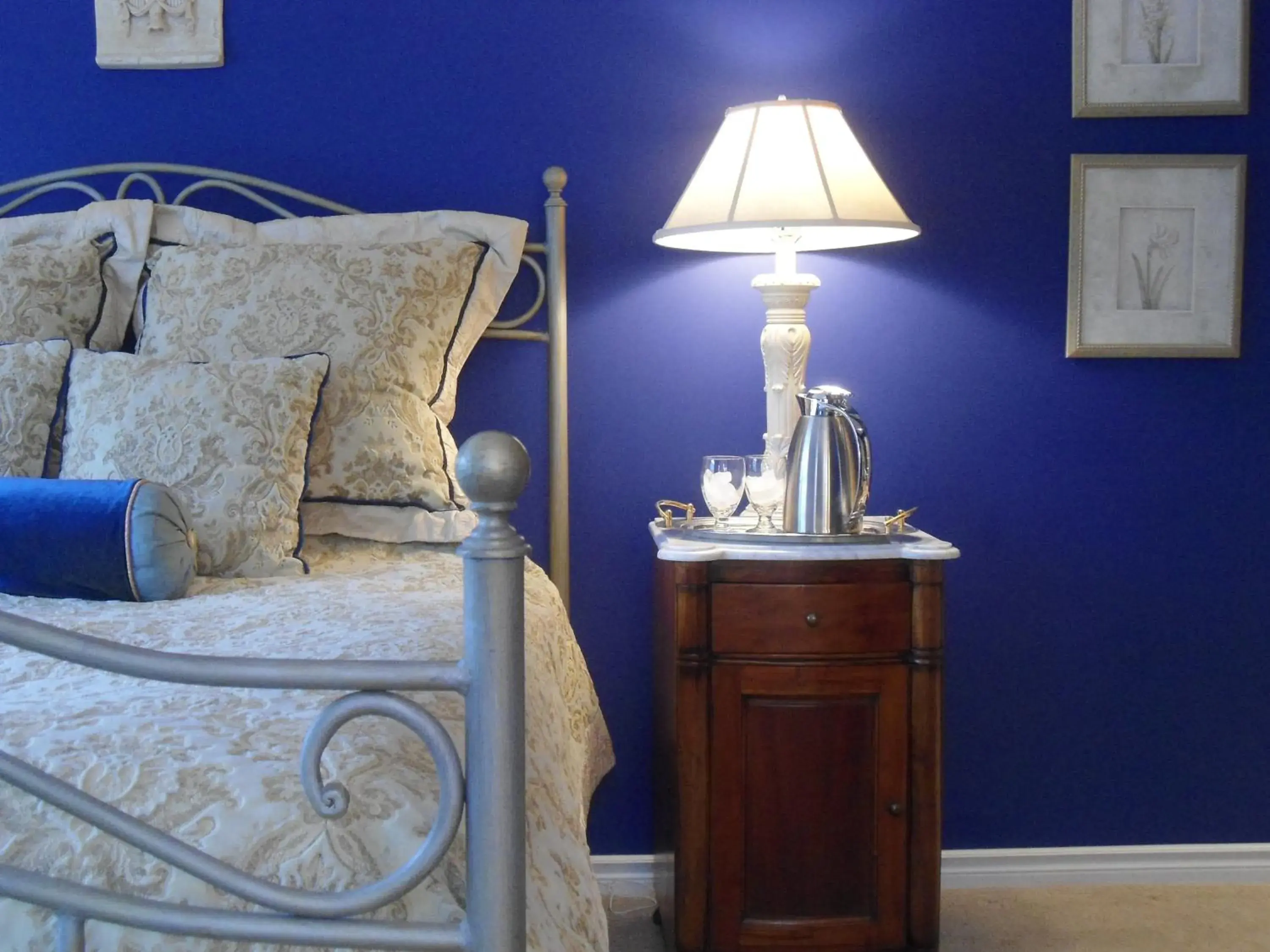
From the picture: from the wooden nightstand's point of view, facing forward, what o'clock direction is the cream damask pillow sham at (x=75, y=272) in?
The cream damask pillow sham is roughly at 3 o'clock from the wooden nightstand.

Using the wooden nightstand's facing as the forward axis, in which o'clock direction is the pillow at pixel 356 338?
The pillow is roughly at 3 o'clock from the wooden nightstand.

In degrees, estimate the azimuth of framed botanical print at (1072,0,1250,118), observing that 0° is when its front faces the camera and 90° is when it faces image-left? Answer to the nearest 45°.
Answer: approximately 0°

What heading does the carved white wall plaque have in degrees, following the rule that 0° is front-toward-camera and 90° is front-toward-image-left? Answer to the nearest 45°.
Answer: approximately 0°

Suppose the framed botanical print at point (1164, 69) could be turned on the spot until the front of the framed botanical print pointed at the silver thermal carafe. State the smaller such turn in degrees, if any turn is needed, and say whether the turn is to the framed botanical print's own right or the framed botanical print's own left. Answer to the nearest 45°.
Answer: approximately 45° to the framed botanical print's own right

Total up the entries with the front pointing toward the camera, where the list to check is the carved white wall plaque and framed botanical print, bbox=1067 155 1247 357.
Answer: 2
